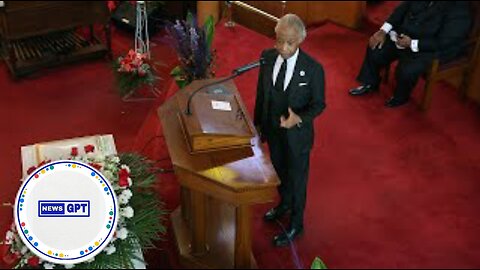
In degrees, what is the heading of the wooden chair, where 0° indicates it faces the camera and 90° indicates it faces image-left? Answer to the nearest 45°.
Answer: approximately 45°

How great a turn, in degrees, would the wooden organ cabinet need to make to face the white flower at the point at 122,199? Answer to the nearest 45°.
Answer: approximately 45° to its right

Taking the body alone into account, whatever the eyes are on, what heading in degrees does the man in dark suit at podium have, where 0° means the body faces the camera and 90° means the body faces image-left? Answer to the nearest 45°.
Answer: approximately 45°

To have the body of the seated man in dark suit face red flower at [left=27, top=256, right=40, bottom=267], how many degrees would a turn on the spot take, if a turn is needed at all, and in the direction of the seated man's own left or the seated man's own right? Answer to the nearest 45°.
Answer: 0° — they already face it

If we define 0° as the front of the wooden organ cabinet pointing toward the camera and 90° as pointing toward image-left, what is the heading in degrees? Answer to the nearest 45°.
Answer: approximately 315°
